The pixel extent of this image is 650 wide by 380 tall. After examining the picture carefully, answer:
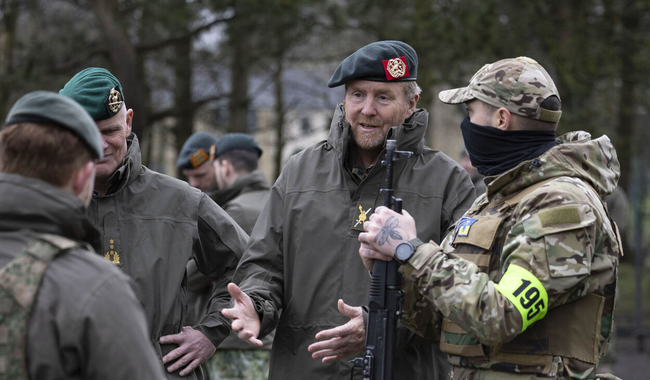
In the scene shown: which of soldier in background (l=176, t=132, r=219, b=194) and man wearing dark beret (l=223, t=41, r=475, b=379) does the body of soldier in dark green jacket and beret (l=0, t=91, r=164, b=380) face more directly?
the man wearing dark beret

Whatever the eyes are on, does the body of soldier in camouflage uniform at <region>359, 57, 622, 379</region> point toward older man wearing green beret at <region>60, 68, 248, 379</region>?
yes

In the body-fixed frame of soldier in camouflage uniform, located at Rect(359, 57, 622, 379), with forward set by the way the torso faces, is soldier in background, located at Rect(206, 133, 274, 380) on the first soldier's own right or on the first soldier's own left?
on the first soldier's own right

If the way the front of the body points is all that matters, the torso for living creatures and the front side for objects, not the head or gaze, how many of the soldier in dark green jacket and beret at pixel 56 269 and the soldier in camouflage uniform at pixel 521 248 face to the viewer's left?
1

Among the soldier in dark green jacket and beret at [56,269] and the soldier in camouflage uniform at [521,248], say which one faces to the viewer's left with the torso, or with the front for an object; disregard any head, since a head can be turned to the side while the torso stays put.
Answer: the soldier in camouflage uniform at [521,248]

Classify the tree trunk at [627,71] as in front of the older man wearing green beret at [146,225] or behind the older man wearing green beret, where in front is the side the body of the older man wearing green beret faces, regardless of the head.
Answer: behind

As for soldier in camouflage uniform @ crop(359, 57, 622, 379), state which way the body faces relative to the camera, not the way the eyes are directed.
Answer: to the viewer's left

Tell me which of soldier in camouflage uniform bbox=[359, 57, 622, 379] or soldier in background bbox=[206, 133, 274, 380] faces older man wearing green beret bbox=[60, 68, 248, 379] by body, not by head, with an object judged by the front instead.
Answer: the soldier in camouflage uniform

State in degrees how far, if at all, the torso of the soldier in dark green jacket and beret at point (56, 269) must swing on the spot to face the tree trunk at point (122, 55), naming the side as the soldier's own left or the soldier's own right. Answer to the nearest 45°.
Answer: approximately 45° to the soldier's own left

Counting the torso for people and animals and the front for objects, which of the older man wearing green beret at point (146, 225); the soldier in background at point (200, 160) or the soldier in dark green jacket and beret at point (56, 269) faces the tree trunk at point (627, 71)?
the soldier in dark green jacket and beret
